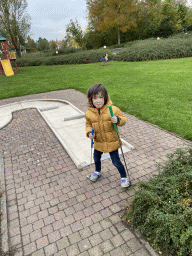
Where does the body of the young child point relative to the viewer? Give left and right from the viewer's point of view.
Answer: facing the viewer

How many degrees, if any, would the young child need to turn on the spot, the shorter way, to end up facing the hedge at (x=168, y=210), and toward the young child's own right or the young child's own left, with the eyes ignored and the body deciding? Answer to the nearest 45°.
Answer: approximately 45° to the young child's own left

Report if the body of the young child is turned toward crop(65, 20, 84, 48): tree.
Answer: no

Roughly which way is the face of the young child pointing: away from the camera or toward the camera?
toward the camera

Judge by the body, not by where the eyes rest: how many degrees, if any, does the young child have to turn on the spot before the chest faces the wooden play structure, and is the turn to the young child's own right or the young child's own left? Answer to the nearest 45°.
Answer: approximately 135° to the young child's own right

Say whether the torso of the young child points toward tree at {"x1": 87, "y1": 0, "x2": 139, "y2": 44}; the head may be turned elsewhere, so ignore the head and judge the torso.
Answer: no

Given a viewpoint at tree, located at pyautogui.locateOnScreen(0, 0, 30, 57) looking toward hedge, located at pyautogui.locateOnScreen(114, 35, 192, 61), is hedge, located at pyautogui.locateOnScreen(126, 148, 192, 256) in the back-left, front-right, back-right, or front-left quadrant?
front-right

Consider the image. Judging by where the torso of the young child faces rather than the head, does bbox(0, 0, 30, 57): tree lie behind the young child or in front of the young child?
behind

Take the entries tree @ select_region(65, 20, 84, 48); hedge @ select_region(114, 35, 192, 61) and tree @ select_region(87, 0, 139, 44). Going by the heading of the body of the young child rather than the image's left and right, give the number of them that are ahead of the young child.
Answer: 0

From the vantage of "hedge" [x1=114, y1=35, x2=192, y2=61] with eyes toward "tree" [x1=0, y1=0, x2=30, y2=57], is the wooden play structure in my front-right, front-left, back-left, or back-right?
front-left

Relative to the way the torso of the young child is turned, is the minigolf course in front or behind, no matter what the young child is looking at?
behind

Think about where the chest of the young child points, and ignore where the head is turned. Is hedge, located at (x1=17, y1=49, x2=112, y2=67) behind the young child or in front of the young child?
behind
